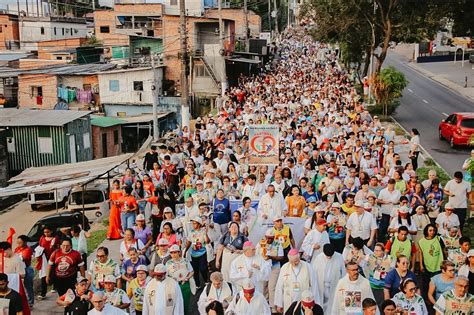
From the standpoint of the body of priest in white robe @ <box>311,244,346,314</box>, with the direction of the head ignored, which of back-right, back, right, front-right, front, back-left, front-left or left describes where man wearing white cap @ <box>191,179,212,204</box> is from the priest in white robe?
back-right

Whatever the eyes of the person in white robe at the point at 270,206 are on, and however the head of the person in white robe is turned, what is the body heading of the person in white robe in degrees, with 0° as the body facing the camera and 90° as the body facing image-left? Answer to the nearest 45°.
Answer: approximately 0°

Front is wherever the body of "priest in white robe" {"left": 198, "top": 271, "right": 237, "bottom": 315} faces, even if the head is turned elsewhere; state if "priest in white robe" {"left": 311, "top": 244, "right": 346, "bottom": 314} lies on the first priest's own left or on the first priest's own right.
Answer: on the first priest's own left

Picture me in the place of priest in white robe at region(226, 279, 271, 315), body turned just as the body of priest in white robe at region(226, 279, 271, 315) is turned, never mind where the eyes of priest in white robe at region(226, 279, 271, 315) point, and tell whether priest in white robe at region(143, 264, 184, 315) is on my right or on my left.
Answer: on my right

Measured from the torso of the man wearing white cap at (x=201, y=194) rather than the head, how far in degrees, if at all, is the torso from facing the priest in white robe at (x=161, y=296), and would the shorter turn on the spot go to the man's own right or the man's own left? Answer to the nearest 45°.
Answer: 0° — they already face them

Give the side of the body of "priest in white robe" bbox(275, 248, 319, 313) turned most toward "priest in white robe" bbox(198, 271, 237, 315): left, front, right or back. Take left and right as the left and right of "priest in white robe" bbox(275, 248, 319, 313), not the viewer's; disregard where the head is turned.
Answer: right

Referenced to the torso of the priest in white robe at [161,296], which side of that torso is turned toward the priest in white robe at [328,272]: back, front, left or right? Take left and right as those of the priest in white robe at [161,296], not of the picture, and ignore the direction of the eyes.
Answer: left
